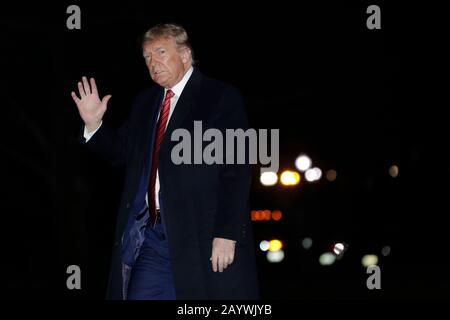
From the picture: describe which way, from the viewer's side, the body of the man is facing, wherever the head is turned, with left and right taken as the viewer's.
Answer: facing the viewer and to the left of the viewer

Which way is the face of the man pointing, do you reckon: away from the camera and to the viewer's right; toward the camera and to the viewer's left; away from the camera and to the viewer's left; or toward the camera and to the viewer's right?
toward the camera and to the viewer's left
